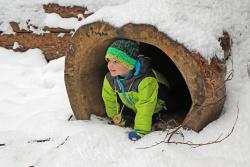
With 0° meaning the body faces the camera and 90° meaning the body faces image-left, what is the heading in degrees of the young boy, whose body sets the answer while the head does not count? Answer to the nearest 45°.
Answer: approximately 45°
